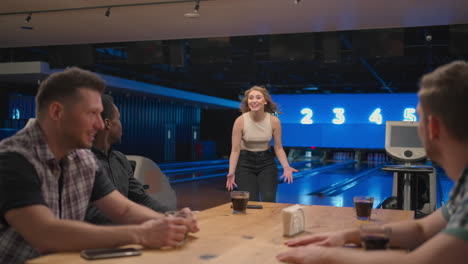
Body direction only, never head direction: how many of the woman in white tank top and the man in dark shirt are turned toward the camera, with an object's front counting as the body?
1

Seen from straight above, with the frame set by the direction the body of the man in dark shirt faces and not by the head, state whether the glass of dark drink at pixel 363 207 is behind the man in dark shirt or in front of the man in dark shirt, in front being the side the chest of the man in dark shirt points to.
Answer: in front

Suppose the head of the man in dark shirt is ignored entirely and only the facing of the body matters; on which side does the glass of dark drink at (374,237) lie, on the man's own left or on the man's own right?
on the man's own right

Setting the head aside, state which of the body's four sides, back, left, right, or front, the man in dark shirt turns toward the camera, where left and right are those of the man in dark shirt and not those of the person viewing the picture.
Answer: right

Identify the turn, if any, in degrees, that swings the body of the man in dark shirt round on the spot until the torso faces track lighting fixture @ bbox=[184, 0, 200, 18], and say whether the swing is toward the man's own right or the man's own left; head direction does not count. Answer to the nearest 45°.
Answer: approximately 90° to the man's own left

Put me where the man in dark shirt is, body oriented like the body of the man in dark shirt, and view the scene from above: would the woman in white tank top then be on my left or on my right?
on my left

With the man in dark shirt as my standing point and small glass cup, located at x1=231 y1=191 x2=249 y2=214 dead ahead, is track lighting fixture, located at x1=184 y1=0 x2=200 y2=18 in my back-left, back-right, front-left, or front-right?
back-left

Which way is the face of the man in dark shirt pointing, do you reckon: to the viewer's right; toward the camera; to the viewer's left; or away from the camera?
to the viewer's right

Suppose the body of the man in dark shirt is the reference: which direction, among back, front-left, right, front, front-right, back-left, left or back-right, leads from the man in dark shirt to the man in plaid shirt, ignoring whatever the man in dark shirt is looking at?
right

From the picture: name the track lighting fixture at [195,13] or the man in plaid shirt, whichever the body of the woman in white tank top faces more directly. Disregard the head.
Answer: the man in plaid shirt

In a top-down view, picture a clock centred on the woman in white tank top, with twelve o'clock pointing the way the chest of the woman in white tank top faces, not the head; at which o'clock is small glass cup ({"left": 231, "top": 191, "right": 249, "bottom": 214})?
The small glass cup is roughly at 12 o'clock from the woman in white tank top.

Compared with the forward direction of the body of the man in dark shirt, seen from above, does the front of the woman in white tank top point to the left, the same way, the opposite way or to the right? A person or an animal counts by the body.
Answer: to the right
